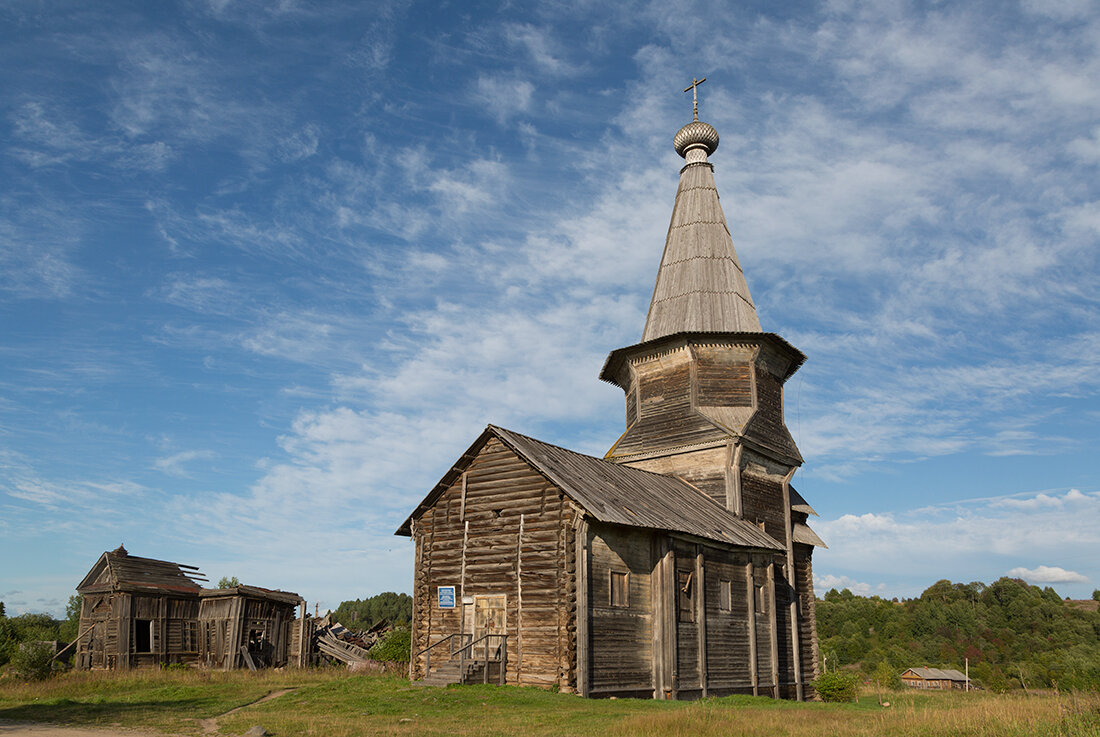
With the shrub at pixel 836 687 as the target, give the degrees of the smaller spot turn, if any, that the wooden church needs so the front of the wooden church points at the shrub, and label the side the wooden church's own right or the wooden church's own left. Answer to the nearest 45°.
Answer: approximately 180°

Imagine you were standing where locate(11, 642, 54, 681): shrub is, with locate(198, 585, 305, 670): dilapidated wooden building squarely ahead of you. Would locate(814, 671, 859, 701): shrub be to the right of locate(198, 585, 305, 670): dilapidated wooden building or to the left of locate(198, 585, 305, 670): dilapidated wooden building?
right

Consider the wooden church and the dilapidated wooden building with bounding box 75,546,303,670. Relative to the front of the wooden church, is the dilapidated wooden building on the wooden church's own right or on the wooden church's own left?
on the wooden church's own right

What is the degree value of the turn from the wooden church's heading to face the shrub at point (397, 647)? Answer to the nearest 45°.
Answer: approximately 90° to its right

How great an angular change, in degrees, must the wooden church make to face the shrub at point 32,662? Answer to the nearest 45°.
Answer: approximately 45° to its right

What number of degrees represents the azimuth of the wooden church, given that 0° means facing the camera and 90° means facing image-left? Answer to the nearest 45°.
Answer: approximately 45°

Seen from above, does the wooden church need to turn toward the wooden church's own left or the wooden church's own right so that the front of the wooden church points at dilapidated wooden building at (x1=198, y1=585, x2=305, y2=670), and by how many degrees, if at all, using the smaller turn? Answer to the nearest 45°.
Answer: approximately 90° to the wooden church's own right
